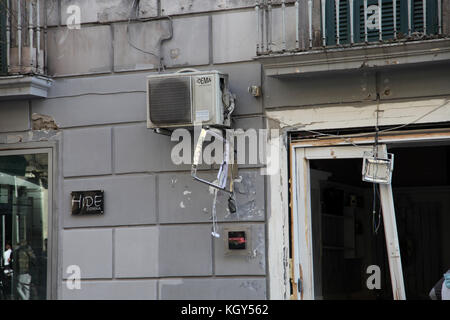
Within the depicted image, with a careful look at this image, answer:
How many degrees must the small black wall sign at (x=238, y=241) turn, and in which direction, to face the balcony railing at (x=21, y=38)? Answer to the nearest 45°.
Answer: approximately 90° to its right

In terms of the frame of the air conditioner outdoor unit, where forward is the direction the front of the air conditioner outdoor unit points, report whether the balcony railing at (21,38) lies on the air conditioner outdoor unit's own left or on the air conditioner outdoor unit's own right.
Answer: on the air conditioner outdoor unit's own right

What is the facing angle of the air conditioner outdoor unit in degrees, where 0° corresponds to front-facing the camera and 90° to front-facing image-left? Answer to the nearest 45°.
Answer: approximately 45°

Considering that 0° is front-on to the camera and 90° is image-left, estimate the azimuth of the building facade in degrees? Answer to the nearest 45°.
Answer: approximately 0°

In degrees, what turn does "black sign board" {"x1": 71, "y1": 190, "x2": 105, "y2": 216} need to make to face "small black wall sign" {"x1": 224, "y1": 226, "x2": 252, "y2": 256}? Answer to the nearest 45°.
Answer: approximately 45° to its left

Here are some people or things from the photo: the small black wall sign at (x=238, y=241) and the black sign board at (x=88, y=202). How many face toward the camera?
2

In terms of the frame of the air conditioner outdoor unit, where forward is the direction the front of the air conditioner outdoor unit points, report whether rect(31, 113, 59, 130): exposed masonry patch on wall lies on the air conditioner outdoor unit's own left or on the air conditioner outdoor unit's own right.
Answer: on the air conditioner outdoor unit's own right
